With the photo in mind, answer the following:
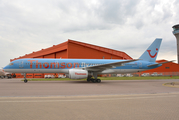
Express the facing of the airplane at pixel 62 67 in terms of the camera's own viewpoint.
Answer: facing to the left of the viewer
